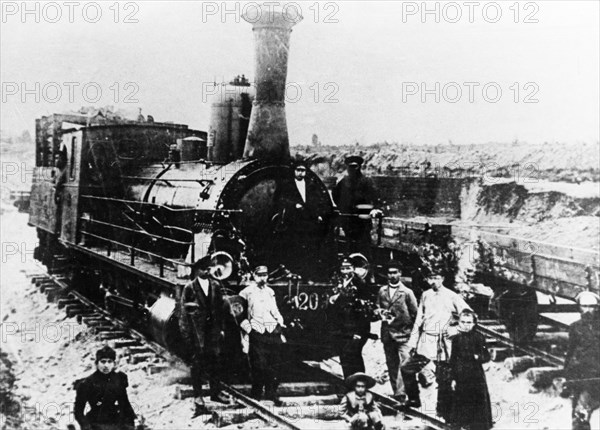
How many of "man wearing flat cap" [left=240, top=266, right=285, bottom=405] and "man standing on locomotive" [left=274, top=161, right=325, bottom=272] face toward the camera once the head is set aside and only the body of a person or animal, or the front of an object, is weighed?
2

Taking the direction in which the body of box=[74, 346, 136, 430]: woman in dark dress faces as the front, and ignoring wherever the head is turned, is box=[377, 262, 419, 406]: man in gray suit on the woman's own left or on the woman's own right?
on the woman's own left
